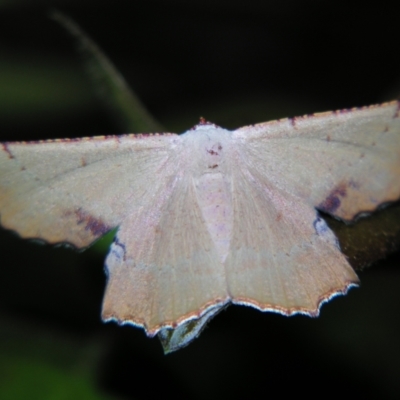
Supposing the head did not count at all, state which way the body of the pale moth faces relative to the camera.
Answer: away from the camera
